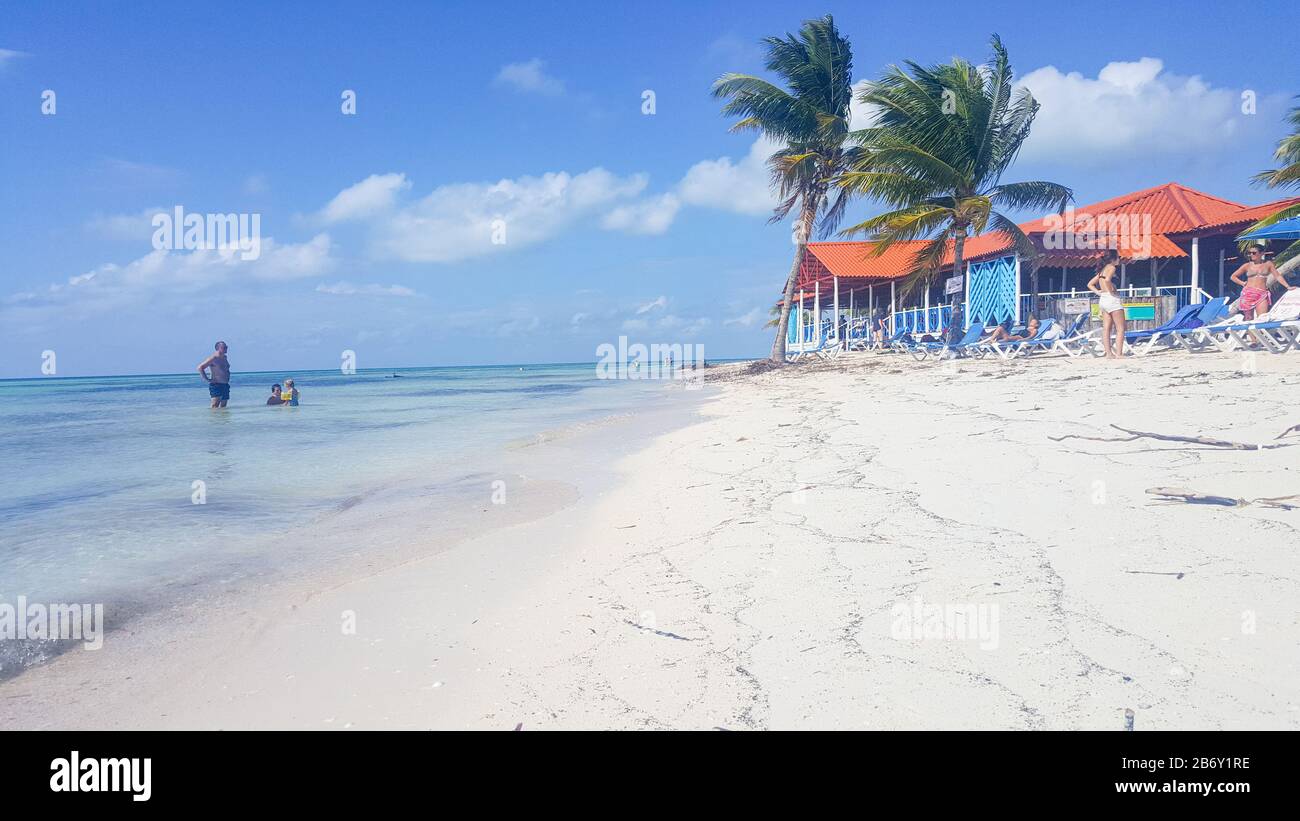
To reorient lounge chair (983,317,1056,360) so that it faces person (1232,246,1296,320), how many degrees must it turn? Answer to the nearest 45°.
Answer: approximately 135° to its left

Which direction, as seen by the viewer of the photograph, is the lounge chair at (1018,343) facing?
facing to the left of the viewer

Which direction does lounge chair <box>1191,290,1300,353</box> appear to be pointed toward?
to the viewer's left

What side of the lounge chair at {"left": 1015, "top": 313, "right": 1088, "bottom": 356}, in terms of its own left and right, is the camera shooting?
left

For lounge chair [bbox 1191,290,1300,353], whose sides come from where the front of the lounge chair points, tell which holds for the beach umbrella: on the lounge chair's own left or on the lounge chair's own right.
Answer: on the lounge chair's own right

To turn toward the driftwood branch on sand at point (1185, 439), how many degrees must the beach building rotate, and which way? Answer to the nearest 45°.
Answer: approximately 45° to its left

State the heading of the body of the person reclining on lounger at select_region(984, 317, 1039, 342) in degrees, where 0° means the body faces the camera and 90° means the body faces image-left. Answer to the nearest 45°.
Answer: approximately 90°
